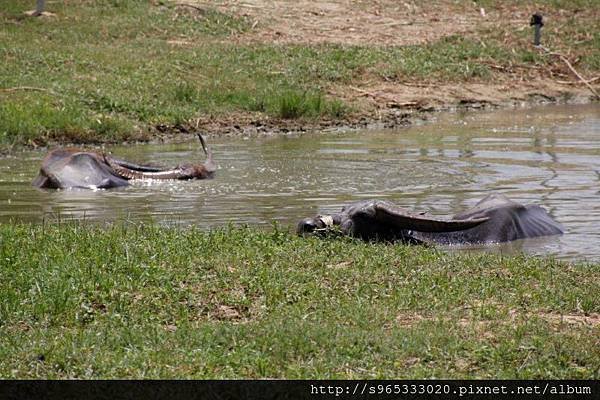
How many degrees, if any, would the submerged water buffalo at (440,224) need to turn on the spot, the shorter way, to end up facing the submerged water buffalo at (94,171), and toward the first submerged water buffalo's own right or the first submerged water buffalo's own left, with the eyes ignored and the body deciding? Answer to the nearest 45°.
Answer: approximately 45° to the first submerged water buffalo's own right

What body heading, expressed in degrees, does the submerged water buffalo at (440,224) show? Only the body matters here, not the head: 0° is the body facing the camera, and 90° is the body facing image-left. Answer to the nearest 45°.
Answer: approximately 90°
